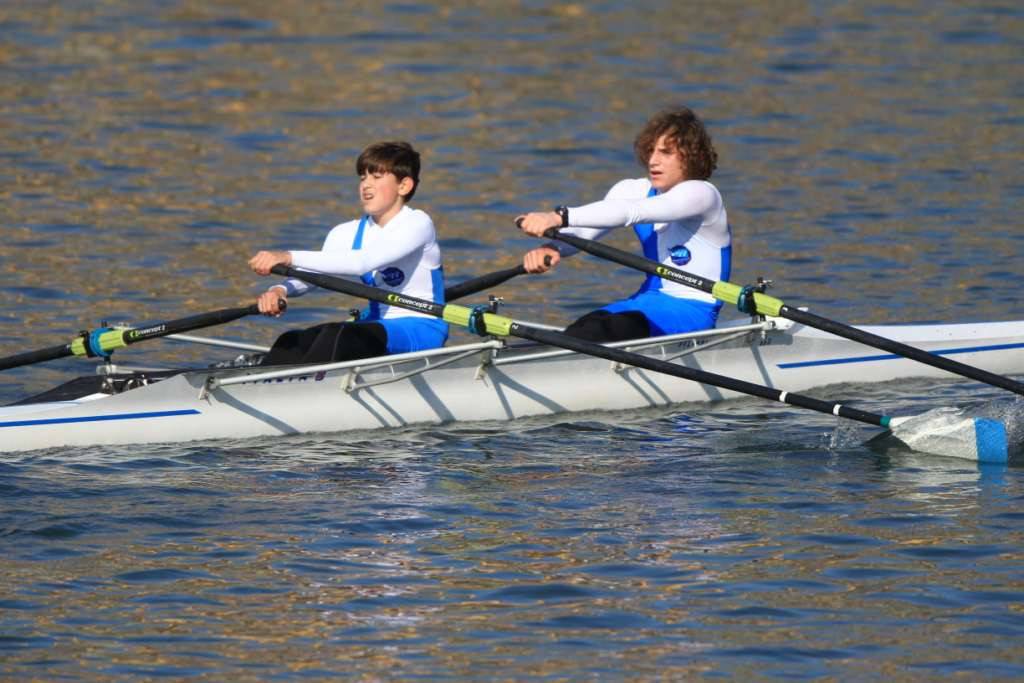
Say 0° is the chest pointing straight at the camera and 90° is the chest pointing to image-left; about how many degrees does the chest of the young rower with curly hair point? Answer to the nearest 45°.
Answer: approximately 45°

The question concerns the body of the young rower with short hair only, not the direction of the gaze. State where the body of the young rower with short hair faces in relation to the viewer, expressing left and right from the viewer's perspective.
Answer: facing the viewer and to the left of the viewer

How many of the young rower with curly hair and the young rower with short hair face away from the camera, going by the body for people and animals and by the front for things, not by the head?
0

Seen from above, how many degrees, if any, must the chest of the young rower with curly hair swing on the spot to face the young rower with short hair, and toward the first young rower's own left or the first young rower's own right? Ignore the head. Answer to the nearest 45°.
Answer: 0° — they already face them
